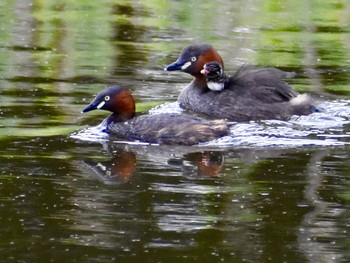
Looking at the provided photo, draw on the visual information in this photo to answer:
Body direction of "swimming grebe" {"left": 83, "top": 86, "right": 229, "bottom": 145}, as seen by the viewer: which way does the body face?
to the viewer's left

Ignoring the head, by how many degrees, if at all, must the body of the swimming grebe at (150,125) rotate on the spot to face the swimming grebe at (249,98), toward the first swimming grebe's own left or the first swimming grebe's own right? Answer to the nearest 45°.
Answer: approximately 135° to the first swimming grebe's own right

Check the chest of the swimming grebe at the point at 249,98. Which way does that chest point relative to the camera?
to the viewer's left

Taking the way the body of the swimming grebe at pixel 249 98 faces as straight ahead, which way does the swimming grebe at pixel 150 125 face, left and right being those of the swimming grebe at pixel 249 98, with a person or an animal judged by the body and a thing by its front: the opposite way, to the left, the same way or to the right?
the same way

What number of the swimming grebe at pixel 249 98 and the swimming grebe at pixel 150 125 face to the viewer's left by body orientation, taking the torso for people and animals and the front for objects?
2
